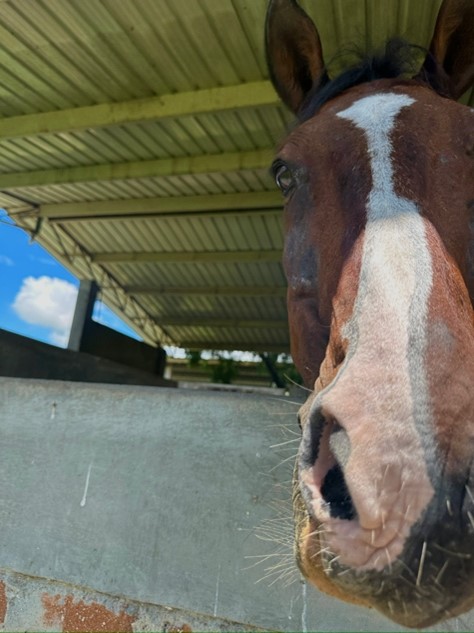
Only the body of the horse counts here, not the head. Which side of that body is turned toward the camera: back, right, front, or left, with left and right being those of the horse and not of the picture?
front
